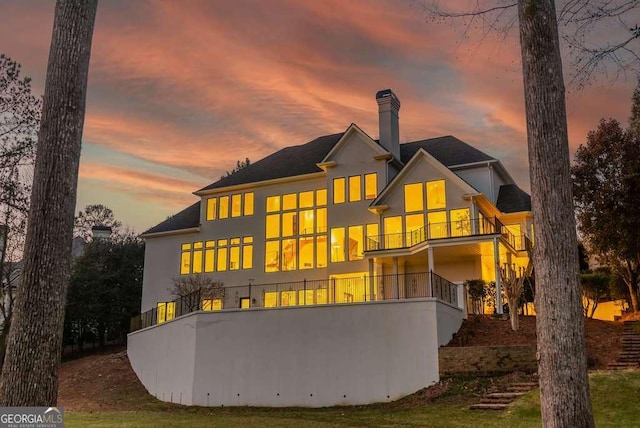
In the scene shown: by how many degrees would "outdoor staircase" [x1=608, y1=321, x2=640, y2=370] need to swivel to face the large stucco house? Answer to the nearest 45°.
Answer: approximately 90° to its right

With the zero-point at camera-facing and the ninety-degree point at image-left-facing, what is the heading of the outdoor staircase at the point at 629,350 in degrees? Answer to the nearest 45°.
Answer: approximately 0°

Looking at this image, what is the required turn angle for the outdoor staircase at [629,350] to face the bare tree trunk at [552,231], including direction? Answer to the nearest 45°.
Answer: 0° — it already faces it

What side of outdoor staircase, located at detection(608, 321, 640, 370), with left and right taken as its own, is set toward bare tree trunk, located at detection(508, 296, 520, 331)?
right

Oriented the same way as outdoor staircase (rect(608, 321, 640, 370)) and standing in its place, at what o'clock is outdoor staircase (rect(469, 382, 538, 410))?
outdoor staircase (rect(469, 382, 538, 410)) is roughly at 1 o'clock from outdoor staircase (rect(608, 321, 640, 370)).

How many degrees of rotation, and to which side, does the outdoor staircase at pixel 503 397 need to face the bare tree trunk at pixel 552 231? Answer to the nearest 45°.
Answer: approximately 45° to its left

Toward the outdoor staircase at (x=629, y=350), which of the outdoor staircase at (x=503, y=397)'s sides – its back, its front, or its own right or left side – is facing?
back

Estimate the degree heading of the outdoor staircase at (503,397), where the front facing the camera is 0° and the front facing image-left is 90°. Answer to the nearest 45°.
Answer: approximately 45°
